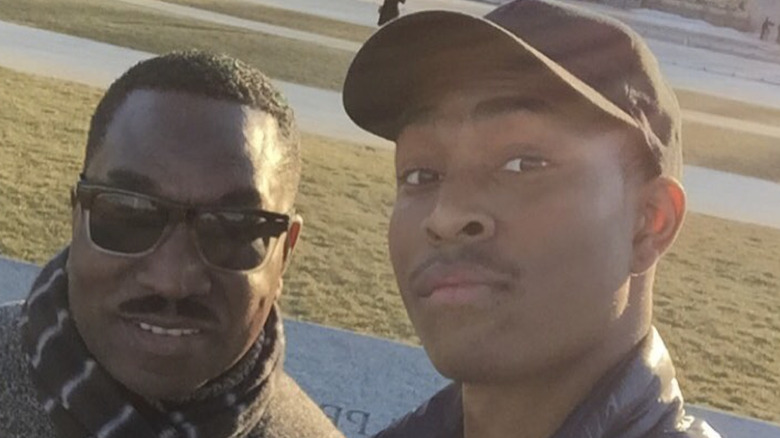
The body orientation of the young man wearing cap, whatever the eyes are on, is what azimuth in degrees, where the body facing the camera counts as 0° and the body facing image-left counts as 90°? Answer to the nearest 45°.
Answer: approximately 45°

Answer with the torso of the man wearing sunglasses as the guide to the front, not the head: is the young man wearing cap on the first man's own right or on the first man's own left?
on the first man's own left

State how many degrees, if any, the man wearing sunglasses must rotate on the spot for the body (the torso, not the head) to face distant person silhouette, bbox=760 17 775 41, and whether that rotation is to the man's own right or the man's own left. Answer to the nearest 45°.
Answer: approximately 135° to the man's own left

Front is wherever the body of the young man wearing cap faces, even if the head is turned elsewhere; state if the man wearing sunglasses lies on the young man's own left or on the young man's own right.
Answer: on the young man's own right

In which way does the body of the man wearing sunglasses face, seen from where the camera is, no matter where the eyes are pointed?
toward the camera

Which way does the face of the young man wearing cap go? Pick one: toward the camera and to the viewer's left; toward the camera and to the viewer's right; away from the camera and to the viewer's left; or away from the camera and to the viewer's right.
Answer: toward the camera and to the viewer's left

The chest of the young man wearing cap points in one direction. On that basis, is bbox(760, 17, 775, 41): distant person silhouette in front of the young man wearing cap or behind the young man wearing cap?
behind

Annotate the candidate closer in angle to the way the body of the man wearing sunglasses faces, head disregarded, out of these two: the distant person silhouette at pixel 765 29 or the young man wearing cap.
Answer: the young man wearing cap

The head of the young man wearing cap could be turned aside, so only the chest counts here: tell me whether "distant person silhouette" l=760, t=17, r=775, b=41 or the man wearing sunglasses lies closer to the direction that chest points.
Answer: the man wearing sunglasses
